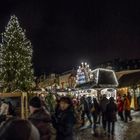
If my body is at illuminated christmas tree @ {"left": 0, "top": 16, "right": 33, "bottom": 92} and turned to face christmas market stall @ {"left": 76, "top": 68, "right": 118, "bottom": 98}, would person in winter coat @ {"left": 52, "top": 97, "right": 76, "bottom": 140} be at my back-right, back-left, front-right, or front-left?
front-right

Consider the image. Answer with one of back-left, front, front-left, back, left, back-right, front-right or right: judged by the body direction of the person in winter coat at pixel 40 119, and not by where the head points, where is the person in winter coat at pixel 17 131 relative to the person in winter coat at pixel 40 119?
left
